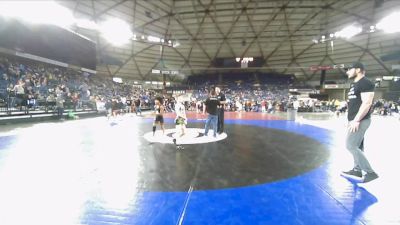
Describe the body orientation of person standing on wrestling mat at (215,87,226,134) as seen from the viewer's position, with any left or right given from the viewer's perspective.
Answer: facing to the left of the viewer

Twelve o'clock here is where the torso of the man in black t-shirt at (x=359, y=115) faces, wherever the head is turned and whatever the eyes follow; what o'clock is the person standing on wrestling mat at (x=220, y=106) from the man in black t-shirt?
The person standing on wrestling mat is roughly at 1 o'clock from the man in black t-shirt.

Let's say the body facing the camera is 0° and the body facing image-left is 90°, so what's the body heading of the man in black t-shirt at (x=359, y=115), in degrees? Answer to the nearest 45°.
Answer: approximately 90°
